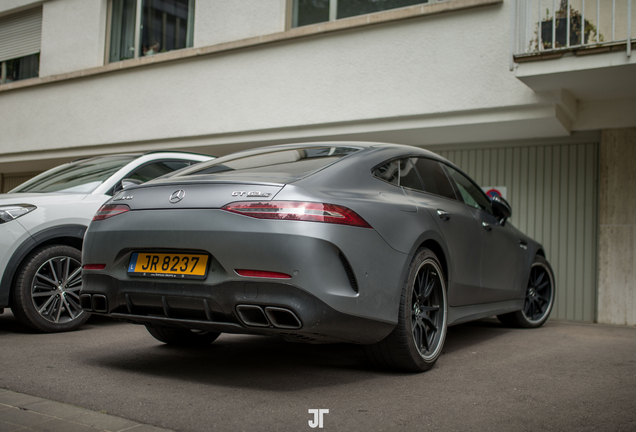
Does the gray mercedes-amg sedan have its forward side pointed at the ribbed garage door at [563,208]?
yes

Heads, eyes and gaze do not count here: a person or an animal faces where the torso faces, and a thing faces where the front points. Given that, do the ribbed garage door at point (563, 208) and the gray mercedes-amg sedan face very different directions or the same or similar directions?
very different directions

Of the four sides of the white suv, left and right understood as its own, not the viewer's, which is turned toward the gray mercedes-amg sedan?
left

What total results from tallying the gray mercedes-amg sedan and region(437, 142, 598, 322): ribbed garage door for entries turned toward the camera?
1

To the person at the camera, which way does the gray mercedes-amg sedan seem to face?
facing away from the viewer and to the right of the viewer

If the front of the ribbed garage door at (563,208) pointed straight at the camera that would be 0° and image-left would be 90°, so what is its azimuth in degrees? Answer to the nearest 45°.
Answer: approximately 0°

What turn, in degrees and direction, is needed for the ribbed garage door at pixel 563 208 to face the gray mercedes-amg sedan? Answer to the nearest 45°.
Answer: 0° — it already faces it

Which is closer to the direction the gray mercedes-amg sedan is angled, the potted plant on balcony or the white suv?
the potted plant on balcony

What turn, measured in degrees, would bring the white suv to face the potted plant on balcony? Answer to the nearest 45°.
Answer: approximately 135° to its left

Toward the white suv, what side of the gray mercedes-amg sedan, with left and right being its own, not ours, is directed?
left
